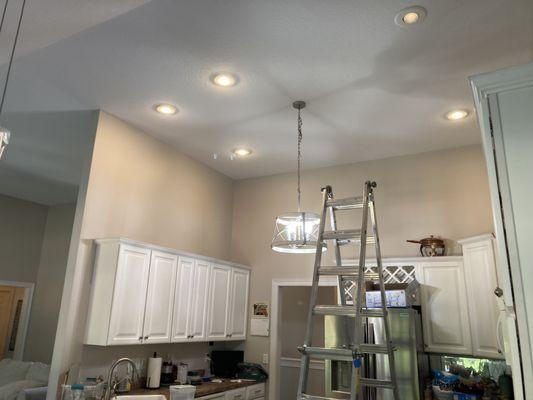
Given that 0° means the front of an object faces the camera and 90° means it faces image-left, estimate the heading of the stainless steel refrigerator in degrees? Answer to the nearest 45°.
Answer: approximately 0°

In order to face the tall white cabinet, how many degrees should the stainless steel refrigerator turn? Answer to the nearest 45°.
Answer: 0° — it already faces it

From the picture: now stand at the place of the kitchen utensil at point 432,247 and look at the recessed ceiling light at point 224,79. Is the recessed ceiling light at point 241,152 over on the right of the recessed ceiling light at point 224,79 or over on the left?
right

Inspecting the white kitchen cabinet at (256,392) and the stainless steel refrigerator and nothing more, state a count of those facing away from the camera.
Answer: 0

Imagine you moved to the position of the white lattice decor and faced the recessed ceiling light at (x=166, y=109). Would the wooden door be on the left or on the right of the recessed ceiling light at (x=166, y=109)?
right

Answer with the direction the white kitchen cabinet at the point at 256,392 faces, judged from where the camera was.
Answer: facing the viewer and to the right of the viewer

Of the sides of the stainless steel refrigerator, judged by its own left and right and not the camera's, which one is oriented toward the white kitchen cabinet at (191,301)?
right
